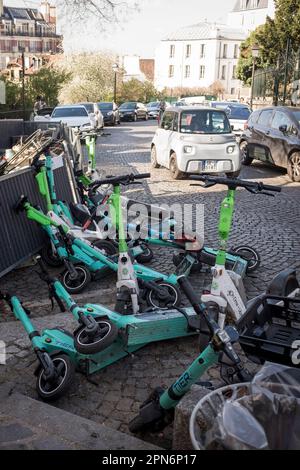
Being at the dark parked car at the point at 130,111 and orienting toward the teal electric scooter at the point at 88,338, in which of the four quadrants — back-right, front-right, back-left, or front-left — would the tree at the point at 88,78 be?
back-right

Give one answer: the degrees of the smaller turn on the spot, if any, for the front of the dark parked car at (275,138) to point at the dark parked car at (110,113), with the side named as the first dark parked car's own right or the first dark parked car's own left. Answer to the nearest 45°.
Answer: approximately 180°

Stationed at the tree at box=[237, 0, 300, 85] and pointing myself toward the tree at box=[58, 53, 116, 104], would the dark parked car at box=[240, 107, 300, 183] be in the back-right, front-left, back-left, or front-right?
back-left

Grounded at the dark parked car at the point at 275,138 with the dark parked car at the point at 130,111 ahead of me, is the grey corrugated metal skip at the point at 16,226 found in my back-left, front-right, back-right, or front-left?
back-left

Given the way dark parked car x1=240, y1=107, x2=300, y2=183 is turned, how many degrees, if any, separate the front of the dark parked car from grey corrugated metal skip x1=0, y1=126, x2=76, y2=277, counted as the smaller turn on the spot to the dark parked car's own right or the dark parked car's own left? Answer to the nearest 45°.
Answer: approximately 45° to the dark parked car's own right

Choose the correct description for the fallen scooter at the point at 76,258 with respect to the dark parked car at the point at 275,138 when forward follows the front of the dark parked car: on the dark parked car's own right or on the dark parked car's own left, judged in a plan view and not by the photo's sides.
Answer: on the dark parked car's own right

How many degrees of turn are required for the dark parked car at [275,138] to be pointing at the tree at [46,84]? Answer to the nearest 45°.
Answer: approximately 180°

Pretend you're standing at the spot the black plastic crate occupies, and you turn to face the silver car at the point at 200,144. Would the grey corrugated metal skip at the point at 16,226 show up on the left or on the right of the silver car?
left

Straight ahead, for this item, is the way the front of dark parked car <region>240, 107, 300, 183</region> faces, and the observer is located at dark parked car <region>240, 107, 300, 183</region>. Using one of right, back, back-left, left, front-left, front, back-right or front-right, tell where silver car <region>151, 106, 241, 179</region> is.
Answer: right

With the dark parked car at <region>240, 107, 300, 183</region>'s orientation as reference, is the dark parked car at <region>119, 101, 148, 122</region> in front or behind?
behind

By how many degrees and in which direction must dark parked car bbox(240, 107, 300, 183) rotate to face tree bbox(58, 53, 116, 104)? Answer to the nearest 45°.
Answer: approximately 180°

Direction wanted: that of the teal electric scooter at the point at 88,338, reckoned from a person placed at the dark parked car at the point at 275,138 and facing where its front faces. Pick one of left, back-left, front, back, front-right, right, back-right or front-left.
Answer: front-right
